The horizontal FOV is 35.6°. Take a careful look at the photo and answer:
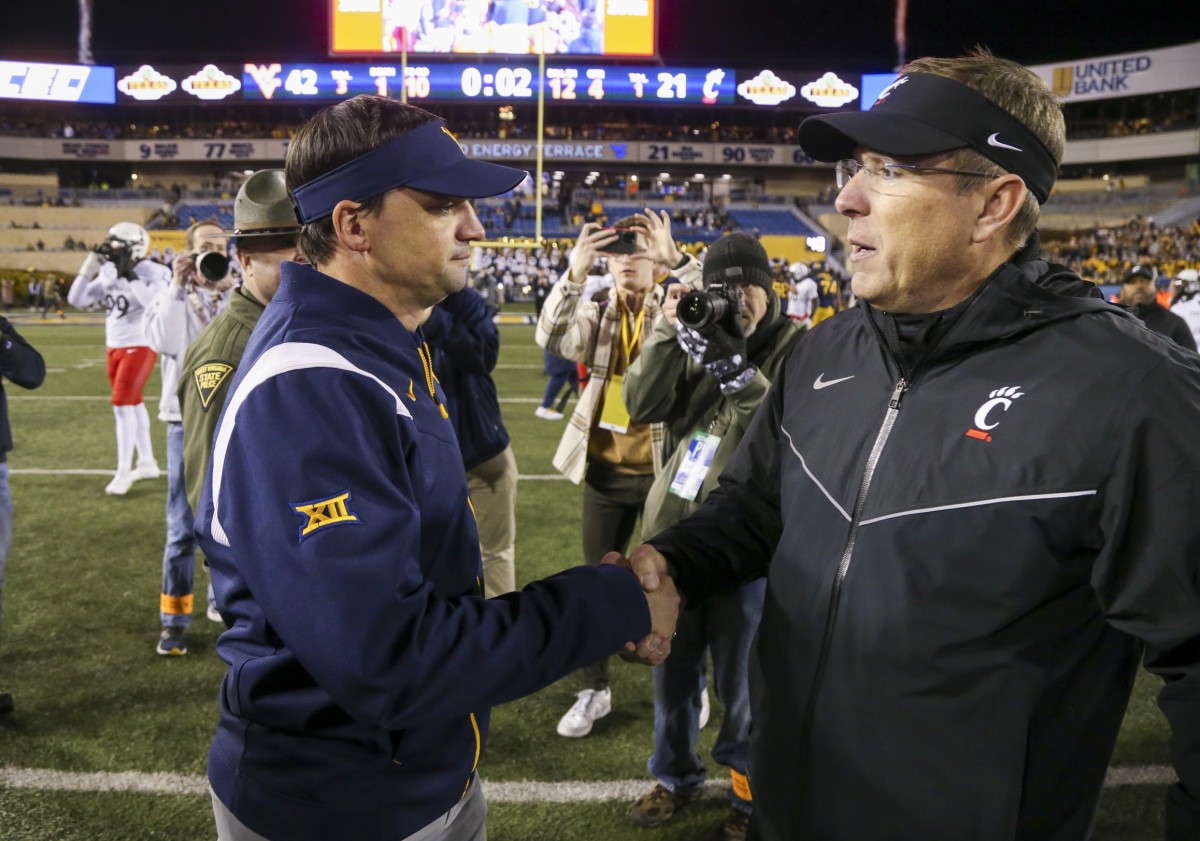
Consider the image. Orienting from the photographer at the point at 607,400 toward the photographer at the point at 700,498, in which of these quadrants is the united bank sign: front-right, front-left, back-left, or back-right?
back-left

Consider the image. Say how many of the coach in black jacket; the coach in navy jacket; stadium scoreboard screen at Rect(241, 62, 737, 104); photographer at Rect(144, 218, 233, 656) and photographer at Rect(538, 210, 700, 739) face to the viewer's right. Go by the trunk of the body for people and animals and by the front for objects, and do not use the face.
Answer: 1

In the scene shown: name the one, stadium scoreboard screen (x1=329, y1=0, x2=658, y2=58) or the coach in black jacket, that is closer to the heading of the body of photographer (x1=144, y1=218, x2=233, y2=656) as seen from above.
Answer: the coach in black jacket

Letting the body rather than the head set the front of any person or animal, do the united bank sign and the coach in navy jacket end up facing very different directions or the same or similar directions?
very different directions

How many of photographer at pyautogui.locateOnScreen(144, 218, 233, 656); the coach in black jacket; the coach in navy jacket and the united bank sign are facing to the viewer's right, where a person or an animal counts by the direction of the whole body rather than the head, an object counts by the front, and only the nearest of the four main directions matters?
1

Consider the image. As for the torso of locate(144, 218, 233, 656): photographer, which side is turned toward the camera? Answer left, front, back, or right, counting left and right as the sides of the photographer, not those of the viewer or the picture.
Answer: front

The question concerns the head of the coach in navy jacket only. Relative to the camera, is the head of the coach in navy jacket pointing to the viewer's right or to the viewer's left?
to the viewer's right

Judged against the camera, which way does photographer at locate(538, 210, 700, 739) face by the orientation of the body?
toward the camera

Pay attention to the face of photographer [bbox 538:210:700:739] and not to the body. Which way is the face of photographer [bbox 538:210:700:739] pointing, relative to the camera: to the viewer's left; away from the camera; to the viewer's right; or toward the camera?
toward the camera

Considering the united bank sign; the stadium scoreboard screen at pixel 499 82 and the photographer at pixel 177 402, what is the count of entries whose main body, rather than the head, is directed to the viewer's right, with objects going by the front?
0

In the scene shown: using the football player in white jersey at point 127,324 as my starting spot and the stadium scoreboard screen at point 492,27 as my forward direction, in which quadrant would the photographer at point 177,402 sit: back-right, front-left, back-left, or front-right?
back-right

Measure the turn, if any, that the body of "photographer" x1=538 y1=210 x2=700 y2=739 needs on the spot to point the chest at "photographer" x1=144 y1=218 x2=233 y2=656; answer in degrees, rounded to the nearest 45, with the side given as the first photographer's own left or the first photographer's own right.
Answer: approximately 135° to the first photographer's own right

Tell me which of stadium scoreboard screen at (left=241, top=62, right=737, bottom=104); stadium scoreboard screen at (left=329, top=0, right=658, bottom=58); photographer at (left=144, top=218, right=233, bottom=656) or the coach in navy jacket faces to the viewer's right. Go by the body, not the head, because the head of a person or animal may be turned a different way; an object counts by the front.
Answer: the coach in navy jacket

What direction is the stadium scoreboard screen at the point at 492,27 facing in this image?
toward the camera

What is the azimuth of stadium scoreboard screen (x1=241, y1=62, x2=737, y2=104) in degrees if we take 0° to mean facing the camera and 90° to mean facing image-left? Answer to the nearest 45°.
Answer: approximately 0°

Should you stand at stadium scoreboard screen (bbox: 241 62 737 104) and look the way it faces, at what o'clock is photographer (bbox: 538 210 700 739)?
The photographer is roughly at 12 o'clock from the stadium scoreboard screen.
